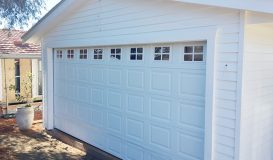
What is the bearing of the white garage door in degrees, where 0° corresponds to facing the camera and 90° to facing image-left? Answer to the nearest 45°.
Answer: approximately 45°

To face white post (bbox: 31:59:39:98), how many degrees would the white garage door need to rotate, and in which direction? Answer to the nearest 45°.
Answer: approximately 90° to its right
